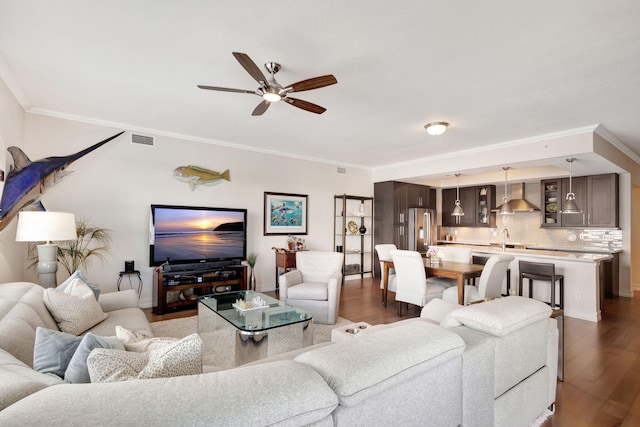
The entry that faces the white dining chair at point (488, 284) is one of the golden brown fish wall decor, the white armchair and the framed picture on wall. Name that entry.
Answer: the framed picture on wall

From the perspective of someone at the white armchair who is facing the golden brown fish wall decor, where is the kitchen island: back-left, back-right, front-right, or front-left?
back-right

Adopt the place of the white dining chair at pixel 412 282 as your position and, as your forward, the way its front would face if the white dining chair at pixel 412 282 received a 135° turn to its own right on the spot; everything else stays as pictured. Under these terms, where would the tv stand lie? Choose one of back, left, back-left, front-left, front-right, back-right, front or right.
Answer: right

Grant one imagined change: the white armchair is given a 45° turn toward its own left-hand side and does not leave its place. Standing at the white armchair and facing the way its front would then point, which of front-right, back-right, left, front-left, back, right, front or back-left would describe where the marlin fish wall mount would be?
right

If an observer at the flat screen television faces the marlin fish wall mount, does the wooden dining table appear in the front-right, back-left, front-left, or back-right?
back-left

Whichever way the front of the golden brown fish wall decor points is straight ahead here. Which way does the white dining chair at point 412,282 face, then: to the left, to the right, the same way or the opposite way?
the opposite way

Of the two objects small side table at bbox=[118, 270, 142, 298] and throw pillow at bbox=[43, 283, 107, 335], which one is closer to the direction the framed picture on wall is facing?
the throw pillow

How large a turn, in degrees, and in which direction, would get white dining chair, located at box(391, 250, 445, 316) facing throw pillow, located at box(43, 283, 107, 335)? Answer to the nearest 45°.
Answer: approximately 180°

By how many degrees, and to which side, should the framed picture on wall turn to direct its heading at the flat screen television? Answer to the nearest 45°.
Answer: approximately 90° to its right

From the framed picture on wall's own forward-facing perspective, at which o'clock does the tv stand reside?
The tv stand is roughly at 3 o'clock from the framed picture on wall.

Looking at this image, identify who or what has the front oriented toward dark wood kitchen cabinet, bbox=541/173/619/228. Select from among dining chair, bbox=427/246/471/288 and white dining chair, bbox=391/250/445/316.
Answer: the white dining chair

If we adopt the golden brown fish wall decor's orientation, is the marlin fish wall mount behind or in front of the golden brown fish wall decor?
in front

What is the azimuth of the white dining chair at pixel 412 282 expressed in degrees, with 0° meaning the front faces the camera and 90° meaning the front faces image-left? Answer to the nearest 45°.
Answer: approximately 225°
